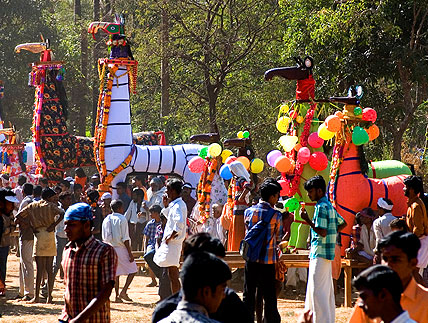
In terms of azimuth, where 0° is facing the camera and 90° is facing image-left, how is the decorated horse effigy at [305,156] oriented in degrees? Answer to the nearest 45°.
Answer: approximately 90°

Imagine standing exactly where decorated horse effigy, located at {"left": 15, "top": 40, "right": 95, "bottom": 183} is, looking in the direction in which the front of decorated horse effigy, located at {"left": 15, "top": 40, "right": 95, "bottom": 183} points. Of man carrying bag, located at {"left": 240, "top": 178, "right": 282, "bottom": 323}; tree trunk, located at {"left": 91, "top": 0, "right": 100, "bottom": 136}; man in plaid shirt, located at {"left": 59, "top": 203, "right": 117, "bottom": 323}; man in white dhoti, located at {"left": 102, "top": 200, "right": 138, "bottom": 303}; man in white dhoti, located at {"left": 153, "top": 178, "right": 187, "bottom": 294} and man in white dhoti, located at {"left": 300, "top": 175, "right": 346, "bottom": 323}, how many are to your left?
5

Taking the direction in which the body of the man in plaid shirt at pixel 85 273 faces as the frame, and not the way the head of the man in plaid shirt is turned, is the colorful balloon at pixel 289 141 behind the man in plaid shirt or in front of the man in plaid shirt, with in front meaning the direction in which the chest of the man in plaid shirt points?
behind

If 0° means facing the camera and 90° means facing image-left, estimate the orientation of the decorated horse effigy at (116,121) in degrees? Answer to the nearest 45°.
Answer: approximately 90°

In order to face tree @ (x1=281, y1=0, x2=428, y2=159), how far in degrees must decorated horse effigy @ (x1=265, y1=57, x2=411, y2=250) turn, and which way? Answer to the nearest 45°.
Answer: approximately 90° to its right

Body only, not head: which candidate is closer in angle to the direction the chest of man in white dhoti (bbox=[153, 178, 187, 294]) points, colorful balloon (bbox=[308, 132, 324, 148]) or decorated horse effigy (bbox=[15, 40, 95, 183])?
the decorated horse effigy

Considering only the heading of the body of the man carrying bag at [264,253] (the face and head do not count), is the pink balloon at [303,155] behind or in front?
in front

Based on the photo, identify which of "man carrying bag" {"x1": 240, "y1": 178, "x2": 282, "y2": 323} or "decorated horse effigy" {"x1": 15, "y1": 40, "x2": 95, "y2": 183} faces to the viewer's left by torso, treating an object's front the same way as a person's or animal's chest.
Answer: the decorated horse effigy

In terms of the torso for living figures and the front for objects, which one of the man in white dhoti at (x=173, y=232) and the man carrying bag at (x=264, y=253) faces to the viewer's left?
the man in white dhoti

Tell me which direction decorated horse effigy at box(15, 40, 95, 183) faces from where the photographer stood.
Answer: facing to the left of the viewer

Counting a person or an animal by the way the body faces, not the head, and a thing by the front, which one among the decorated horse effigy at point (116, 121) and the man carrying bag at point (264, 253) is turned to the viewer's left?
the decorated horse effigy

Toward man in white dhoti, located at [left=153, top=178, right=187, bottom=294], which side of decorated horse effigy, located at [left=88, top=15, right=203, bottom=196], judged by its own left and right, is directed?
left

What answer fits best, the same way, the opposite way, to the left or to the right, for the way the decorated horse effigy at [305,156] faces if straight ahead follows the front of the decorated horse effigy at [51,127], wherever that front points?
the same way

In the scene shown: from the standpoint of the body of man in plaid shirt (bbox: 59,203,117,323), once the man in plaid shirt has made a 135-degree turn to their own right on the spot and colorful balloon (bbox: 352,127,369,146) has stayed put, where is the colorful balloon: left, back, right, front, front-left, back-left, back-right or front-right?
front-right

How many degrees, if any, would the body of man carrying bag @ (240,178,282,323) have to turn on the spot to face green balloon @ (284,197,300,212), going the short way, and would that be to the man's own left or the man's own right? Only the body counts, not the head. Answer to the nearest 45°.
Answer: approximately 45° to the man's own left

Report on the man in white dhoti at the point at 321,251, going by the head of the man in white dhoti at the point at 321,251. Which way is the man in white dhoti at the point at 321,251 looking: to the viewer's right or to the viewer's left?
to the viewer's left
